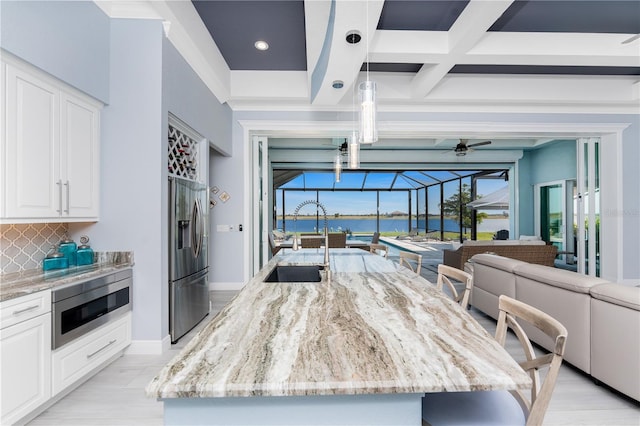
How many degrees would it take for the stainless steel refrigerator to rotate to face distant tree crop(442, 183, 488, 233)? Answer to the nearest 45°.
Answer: approximately 90° to its left

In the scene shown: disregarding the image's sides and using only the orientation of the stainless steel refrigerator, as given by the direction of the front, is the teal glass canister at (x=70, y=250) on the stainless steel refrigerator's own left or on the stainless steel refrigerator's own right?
on the stainless steel refrigerator's own right

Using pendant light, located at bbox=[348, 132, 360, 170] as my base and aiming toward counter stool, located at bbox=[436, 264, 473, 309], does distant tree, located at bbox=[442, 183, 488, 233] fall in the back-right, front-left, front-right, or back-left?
back-left

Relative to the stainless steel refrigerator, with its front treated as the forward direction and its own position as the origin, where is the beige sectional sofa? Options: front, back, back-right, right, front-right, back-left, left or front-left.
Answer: front

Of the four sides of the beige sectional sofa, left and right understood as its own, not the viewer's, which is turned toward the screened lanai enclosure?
left

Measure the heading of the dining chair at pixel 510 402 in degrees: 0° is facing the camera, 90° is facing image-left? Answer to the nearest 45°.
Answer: approximately 45°

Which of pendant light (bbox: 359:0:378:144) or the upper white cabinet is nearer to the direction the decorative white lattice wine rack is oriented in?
the pendant light

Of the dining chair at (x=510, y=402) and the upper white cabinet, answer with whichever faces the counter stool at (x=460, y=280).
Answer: the upper white cabinet

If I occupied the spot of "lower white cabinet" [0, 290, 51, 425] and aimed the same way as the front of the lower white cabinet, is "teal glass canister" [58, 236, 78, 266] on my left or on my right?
on my left

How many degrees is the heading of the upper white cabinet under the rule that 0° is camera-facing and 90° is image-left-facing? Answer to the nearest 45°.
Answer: approximately 315°

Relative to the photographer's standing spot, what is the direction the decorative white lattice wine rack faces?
facing the viewer and to the right of the viewer

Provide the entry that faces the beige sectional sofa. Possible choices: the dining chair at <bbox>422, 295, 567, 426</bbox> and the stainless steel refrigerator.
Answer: the stainless steel refrigerator

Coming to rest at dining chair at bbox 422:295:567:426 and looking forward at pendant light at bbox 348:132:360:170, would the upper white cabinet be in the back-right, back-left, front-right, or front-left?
front-left
